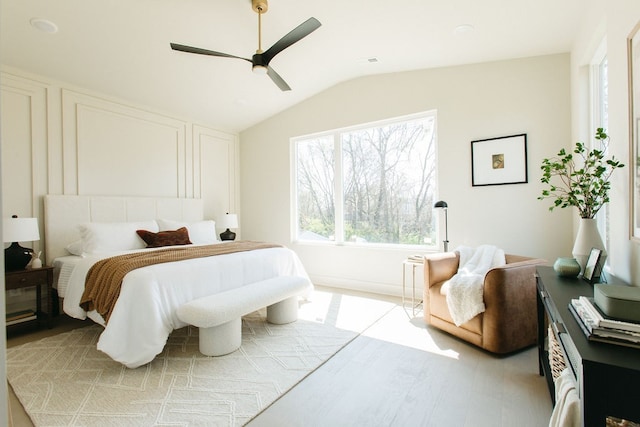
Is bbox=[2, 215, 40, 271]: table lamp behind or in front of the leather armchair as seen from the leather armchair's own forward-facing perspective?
in front

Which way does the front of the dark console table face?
to the viewer's left

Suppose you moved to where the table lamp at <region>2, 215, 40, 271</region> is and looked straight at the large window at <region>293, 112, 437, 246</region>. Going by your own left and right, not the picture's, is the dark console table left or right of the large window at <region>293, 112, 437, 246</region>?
right

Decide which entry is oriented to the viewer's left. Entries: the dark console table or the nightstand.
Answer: the dark console table

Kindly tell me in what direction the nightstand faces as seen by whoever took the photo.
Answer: facing the viewer and to the right of the viewer

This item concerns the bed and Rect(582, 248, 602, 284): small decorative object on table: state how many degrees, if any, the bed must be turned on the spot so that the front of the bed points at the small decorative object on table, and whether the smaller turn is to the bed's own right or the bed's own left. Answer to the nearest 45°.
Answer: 0° — it already faces it

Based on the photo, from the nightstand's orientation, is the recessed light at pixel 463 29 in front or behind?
in front

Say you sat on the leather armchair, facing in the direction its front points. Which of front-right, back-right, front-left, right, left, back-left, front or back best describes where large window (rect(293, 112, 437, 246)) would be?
right

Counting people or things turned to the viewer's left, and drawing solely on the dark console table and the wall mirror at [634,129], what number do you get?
2

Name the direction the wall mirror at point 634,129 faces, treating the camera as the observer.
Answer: facing to the left of the viewer
